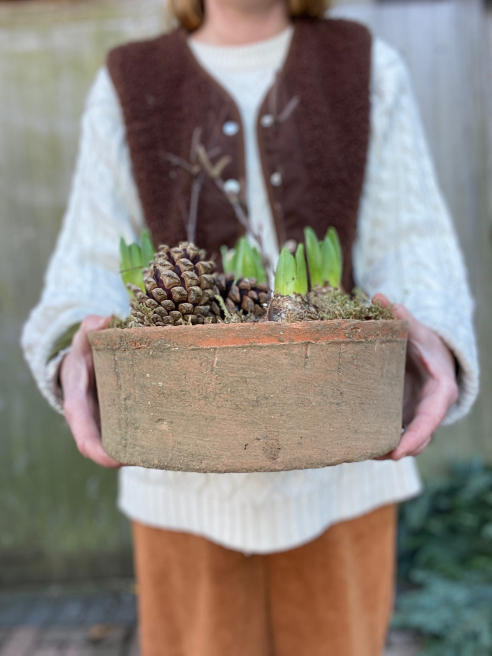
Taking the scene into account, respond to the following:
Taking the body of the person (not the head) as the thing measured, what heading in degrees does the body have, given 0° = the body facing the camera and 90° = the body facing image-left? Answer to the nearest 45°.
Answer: approximately 0°
